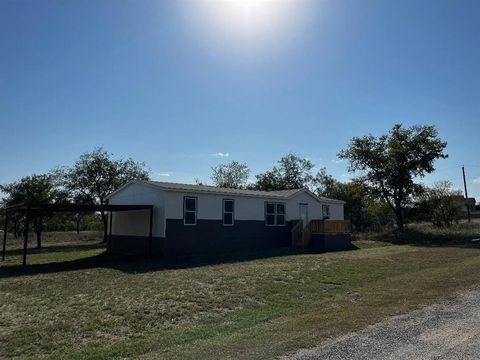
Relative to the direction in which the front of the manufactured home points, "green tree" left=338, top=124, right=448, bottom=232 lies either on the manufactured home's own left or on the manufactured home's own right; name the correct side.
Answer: on the manufactured home's own left

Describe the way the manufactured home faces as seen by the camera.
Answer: facing the viewer and to the right of the viewer

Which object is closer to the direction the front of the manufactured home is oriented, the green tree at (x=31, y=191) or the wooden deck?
the wooden deck

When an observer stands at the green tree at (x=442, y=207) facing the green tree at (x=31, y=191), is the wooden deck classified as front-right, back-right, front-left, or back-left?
front-left

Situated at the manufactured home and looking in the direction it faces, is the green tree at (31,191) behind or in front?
behind

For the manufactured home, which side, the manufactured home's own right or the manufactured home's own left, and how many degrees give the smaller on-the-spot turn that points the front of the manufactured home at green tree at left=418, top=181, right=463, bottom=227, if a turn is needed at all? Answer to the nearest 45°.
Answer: approximately 90° to the manufactured home's own left
